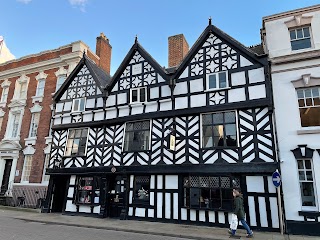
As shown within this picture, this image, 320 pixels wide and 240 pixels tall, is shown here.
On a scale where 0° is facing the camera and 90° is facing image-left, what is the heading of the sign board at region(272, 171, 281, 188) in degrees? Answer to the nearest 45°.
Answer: approximately 45°

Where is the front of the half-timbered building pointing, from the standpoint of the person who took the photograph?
facing the viewer and to the left of the viewer

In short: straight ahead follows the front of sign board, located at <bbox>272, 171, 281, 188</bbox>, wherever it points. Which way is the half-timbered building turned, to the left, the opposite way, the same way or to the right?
to the left

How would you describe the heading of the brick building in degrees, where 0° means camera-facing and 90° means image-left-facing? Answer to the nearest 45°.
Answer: approximately 45°

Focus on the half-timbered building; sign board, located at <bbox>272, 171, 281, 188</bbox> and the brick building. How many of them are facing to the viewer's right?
0

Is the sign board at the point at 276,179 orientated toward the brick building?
no

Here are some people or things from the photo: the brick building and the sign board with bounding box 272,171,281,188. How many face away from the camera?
0

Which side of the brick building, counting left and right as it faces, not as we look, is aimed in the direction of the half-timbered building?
left

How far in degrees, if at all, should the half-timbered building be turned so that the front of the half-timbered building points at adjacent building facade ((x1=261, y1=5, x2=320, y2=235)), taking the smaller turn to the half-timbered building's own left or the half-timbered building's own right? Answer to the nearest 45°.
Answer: approximately 90° to the half-timbered building's own left

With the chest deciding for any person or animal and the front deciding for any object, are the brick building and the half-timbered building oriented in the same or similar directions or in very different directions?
same or similar directions

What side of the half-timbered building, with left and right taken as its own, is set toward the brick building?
right

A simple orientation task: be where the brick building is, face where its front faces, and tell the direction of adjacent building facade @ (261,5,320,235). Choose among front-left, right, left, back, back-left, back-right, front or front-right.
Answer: left
